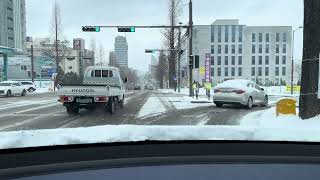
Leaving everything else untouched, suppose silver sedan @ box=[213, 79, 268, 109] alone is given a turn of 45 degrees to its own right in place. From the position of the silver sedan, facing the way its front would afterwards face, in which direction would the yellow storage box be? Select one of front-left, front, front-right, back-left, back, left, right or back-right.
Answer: right

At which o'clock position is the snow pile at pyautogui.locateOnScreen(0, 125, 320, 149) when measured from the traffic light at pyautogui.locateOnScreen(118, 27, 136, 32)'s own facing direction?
The snow pile is roughly at 12 o'clock from the traffic light.

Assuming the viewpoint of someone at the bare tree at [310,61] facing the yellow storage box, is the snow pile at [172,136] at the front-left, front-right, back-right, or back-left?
back-left

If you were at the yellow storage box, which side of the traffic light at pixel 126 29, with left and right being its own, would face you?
front

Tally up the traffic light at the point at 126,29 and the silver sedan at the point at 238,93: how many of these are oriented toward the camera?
1

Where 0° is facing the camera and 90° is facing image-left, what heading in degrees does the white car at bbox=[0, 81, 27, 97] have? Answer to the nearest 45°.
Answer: approximately 45°

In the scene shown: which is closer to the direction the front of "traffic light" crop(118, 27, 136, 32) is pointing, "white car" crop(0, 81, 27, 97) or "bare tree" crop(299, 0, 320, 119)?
the bare tree

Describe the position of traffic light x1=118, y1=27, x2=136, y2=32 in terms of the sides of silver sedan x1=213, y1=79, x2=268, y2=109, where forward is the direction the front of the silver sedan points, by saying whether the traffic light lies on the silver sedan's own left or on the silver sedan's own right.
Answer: on the silver sedan's own left

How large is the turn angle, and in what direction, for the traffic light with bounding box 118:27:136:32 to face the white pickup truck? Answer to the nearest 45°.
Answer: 0° — it already faces it

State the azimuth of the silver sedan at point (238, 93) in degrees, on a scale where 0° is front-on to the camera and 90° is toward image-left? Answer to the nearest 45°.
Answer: approximately 225°

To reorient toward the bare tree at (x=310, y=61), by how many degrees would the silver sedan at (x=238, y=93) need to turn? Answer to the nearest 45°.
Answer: approximately 135° to its right

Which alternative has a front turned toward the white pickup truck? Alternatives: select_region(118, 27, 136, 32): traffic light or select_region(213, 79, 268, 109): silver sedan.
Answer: the traffic light

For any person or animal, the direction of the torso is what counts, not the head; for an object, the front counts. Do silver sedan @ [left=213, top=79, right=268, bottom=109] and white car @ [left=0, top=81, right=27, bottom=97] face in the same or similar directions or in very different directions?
very different directions

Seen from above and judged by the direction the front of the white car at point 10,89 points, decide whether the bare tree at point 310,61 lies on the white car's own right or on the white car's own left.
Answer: on the white car's own left
